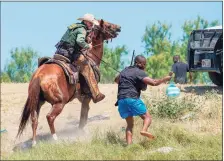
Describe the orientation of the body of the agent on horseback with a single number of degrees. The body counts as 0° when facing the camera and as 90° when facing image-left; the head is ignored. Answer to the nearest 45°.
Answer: approximately 270°

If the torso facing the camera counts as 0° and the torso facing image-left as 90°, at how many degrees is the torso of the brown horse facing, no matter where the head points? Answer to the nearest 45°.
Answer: approximately 225°
